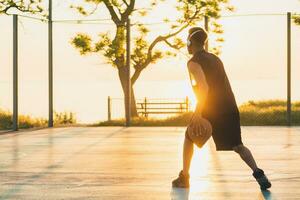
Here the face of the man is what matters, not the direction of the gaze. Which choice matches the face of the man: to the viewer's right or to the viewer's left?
to the viewer's left

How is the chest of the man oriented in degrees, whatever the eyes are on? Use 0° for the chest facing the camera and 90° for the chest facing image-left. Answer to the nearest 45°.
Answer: approximately 135°
